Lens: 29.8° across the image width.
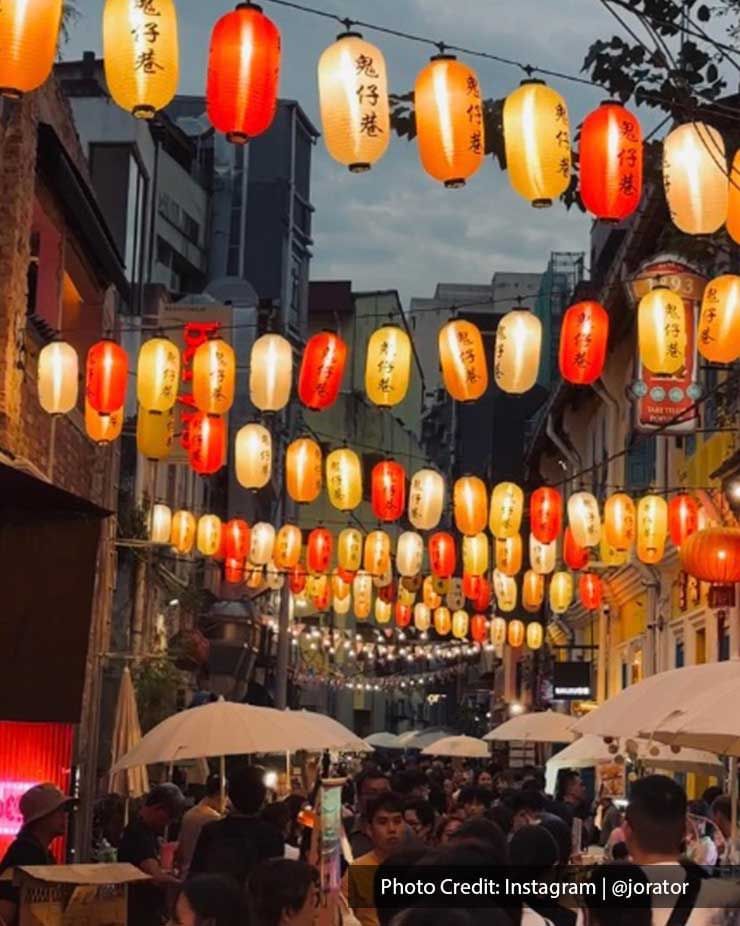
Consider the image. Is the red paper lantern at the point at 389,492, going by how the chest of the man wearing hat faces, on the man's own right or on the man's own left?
on the man's own left

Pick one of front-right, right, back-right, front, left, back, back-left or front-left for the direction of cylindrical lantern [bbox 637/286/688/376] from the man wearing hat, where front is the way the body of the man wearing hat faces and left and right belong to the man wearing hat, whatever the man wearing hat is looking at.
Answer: front-left

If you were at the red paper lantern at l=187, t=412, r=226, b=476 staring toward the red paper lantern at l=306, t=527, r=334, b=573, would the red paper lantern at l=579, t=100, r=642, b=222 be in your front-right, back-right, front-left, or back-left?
back-right

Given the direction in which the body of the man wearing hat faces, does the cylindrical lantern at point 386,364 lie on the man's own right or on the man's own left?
on the man's own left

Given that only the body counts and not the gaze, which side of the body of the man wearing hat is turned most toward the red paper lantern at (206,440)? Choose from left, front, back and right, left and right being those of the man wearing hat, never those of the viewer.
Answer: left

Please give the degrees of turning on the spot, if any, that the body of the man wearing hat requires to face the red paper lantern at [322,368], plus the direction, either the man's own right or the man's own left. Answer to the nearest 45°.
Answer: approximately 90° to the man's own left

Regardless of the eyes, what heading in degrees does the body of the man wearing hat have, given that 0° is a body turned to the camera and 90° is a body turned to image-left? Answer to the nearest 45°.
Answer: approximately 270°

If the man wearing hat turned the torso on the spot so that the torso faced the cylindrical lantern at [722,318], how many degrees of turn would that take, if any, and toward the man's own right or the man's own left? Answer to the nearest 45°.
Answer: approximately 45° to the man's own left

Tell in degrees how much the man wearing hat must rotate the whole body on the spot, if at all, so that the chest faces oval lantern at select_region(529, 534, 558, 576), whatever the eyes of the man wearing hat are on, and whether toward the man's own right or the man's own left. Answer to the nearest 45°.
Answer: approximately 45° to the man's own left

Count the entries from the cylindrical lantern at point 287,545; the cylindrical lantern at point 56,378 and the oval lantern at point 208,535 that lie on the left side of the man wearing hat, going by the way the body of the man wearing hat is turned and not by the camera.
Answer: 3

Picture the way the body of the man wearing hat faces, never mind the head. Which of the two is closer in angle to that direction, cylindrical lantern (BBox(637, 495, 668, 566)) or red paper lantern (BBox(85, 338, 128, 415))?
the cylindrical lantern

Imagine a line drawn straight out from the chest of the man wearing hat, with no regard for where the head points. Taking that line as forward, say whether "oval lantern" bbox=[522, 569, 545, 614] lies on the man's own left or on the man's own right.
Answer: on the man's own left

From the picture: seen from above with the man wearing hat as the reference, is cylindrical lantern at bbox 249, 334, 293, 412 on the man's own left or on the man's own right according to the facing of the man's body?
on the man's own left
